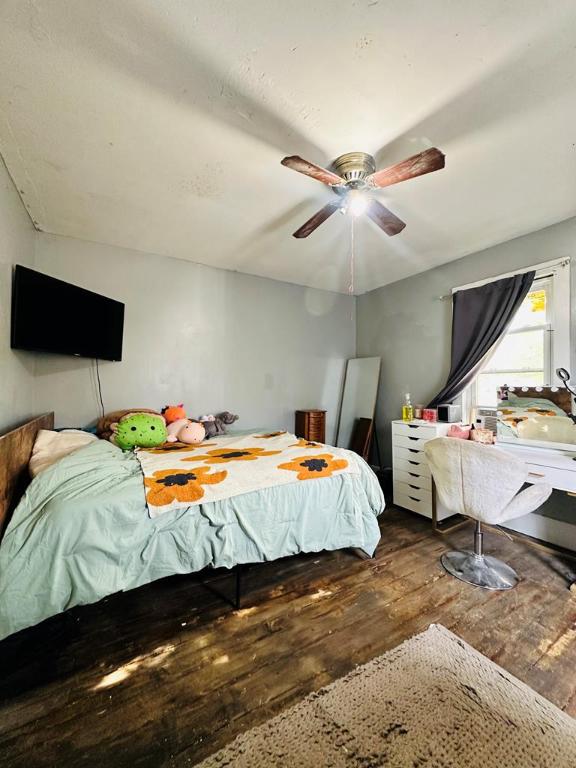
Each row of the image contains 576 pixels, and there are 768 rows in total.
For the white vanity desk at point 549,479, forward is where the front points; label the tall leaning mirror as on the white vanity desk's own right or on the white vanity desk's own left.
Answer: on the white vanity desk's own right

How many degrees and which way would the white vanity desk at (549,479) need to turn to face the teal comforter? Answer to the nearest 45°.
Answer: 0° — it already faces it

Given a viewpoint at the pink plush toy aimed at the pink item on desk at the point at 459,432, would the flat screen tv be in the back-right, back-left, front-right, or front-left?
back-right

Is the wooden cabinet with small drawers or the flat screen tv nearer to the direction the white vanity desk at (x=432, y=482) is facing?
the flat screen tv

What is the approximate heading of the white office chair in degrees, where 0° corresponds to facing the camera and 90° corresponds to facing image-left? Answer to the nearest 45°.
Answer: approximately 225°

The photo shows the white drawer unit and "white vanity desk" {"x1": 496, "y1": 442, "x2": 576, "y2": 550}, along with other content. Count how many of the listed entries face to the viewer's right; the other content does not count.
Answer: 0

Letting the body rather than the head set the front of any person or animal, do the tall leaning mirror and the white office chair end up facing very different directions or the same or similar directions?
very different directions

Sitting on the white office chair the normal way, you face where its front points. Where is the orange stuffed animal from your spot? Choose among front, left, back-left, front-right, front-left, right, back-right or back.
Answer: back-left

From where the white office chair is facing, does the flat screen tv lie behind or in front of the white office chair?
behind

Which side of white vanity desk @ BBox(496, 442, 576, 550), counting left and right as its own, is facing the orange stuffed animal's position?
front

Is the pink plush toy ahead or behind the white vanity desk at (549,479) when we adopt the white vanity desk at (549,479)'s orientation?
ahead

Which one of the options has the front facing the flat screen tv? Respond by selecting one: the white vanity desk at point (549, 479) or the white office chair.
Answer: the white vanity desk

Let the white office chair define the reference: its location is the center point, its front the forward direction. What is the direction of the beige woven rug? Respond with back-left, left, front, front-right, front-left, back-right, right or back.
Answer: back-right
